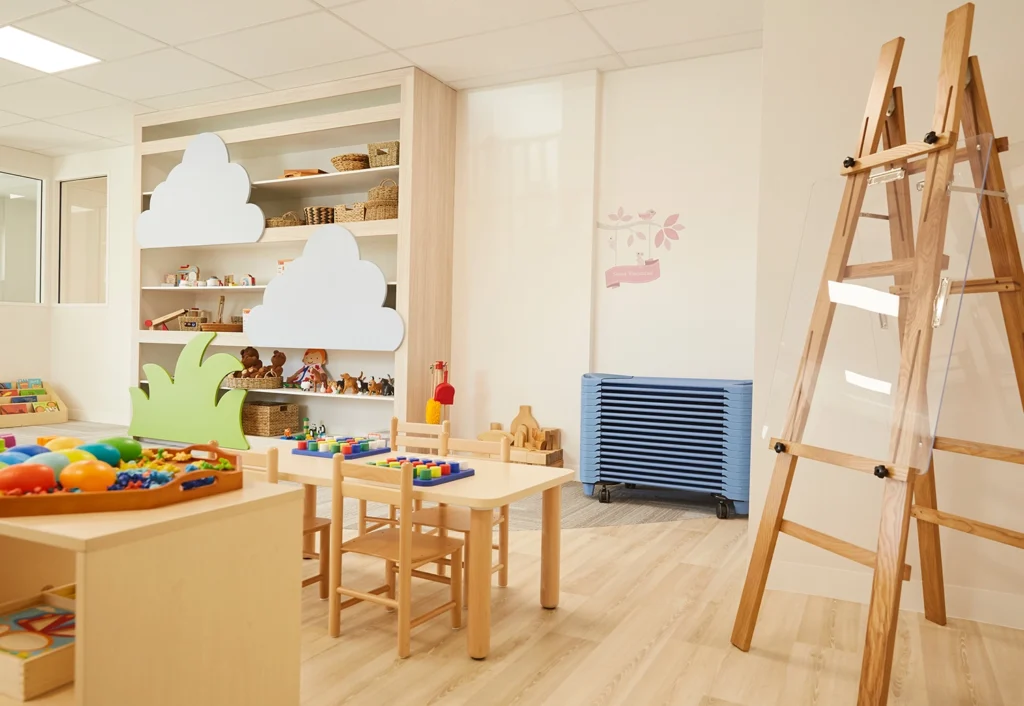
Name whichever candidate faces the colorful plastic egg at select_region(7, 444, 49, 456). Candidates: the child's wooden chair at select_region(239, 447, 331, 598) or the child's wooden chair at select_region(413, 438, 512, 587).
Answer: the child's wooden chair at select_region(413, 438, 512, 587)

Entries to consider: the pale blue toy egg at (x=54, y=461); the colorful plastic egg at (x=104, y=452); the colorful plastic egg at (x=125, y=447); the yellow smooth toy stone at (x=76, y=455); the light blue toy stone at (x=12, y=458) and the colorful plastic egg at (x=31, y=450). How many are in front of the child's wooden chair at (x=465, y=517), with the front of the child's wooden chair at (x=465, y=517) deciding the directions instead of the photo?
6

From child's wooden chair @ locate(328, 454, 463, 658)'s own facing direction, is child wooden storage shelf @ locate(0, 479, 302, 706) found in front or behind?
behind

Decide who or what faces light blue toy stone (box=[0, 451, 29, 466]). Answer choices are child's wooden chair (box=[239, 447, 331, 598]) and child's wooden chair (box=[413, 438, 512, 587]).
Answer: child's wooden chair (box=[413, 438, 512, 587])

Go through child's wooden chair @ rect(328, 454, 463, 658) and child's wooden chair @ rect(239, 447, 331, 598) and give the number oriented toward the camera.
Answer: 0

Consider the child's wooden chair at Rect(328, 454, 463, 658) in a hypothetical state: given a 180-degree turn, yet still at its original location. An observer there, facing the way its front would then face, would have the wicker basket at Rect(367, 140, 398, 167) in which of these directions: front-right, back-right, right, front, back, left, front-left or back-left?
back-right

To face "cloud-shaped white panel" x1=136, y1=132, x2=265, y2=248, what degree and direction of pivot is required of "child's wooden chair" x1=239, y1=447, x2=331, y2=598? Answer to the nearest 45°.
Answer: approximately 45° to its left

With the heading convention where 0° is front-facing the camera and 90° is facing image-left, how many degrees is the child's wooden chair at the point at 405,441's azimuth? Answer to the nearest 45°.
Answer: approximately 45°

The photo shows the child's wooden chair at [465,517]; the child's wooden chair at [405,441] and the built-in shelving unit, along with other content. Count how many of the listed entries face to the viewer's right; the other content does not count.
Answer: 0

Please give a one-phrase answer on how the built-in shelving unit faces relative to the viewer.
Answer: facing the viewer and to the left of the viewer

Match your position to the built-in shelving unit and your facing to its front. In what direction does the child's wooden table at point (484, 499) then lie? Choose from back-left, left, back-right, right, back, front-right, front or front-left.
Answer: front-left

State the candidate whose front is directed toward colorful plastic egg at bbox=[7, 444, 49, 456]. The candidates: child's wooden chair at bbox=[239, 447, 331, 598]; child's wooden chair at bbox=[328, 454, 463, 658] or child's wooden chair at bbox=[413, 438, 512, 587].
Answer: child's wooden chair at bbox=[413, 438, 512, 587]

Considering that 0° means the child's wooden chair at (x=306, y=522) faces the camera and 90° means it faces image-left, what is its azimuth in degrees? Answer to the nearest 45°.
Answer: approximately 225°

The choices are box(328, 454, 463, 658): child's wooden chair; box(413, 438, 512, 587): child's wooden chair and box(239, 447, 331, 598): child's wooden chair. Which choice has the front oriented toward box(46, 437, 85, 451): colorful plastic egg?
box(413, 438, 512, 587): child's wooden chair

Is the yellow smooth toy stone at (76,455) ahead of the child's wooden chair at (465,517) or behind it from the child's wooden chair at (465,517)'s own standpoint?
ahead
